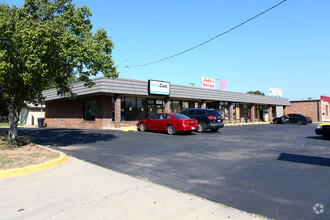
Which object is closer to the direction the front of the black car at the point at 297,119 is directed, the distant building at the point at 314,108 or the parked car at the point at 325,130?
the distant building

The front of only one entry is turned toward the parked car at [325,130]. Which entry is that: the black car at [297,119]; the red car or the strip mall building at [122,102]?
the strip mall building

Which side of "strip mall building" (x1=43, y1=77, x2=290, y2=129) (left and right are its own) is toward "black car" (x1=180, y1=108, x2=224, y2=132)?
front

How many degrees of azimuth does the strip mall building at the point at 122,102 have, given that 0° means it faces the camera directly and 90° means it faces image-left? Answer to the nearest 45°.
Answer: approximately 315°

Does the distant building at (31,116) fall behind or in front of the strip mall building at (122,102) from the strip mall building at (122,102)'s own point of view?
behind

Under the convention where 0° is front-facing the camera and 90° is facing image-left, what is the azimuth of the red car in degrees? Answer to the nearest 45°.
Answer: approximately 135°

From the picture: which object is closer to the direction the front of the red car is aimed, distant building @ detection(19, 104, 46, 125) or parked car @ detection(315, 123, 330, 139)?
the distant building

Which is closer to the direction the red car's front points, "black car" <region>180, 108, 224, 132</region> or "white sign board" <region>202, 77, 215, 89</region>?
the white sign board

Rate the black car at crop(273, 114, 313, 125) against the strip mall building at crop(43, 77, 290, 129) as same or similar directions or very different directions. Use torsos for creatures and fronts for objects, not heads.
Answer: very different directions

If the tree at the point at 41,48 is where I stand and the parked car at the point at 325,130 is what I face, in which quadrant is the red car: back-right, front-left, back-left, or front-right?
front-left

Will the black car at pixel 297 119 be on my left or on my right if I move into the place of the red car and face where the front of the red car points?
on my right

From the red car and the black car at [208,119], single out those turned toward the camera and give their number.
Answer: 0

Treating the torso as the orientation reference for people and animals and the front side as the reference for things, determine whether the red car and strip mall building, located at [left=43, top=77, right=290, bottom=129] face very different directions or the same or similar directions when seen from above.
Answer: very different directions

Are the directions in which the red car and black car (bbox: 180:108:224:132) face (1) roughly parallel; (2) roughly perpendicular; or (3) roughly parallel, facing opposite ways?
roughly parallel

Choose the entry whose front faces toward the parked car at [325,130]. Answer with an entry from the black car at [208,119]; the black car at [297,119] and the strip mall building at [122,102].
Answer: the strip mall building

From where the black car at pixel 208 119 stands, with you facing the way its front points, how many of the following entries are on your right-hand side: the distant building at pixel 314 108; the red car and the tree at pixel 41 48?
1

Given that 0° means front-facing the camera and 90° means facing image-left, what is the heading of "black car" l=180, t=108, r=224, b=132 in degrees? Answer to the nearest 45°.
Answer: approximately 135°

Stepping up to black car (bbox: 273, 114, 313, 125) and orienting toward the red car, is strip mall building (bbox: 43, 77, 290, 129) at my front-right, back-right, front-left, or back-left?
front-right

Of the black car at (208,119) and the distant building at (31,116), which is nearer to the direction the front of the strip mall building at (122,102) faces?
the black car
